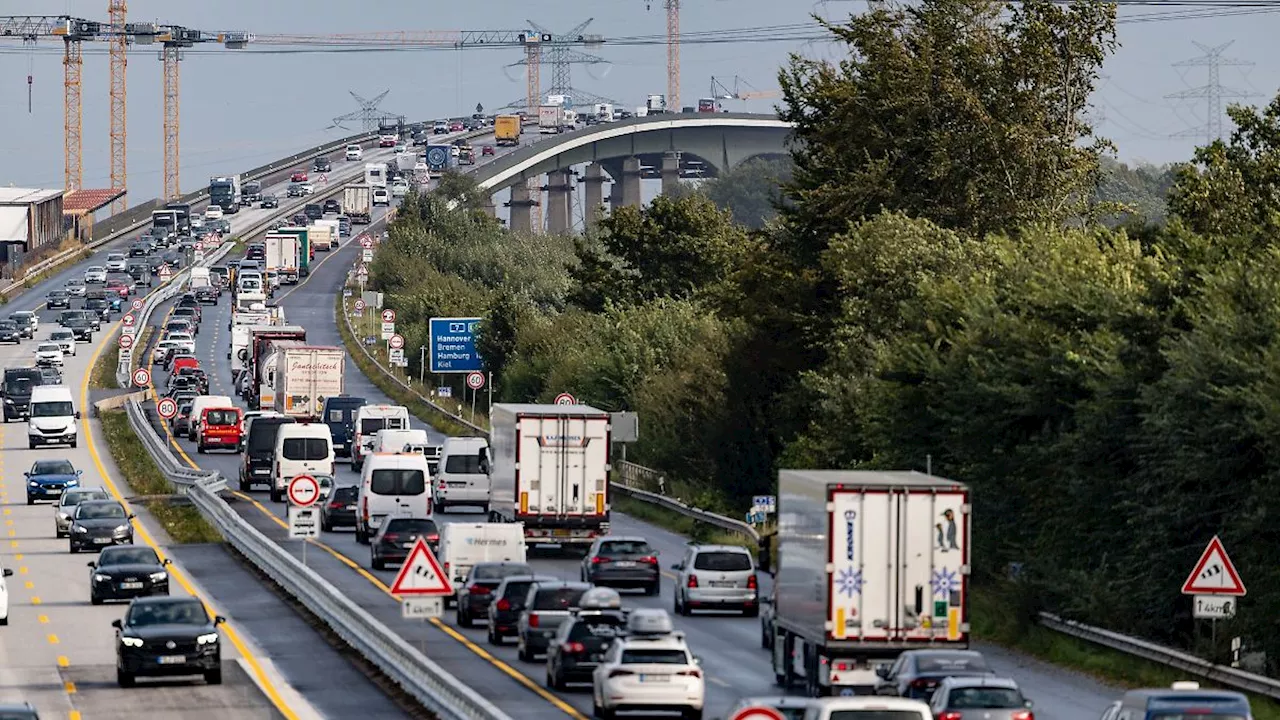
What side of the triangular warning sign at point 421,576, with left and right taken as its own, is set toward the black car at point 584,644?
left

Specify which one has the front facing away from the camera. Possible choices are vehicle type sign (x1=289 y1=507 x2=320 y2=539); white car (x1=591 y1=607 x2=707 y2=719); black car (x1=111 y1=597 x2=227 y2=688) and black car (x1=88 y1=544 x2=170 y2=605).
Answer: the white car

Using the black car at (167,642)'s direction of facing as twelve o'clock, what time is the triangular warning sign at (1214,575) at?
The triangular warning sign is roughly at 10 o'clock from the black car.

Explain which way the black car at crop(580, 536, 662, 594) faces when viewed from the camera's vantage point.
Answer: facing away from the viewer

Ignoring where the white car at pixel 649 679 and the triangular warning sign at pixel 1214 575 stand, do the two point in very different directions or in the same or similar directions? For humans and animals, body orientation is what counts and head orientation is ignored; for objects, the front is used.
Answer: very different directions

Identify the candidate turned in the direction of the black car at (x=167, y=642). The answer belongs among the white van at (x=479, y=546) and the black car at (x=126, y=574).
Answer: the black car at (x=126, y=574)

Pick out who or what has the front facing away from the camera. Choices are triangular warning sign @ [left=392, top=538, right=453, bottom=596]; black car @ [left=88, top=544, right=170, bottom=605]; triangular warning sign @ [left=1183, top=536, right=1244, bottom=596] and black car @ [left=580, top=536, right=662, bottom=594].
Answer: black car @ [left=580, top=536, right=662, bottom=594]

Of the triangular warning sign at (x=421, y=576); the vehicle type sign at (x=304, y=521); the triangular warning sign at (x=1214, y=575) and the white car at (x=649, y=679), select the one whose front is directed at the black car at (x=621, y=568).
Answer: the white car

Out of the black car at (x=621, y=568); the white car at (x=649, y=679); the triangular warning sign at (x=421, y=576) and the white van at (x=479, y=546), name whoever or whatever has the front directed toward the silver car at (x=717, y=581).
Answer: the white car

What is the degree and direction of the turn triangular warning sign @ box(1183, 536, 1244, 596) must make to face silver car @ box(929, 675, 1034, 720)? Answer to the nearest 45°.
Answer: approximately 45° to its right

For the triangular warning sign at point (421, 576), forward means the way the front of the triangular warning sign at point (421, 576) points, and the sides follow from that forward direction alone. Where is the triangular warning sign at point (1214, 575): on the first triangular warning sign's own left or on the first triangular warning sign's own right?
on the first triangular warning sign's own left

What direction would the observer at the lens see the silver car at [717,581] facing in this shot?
facing away from the viewer
